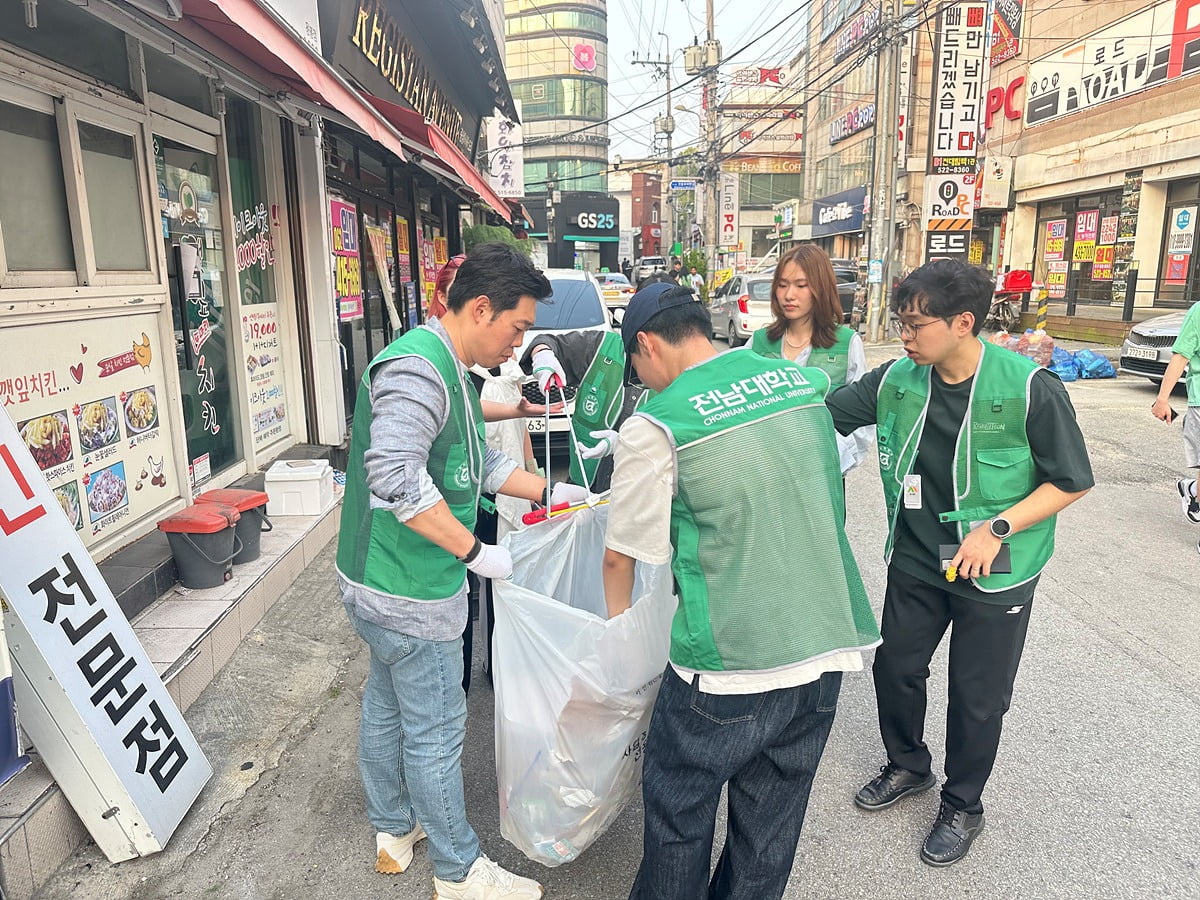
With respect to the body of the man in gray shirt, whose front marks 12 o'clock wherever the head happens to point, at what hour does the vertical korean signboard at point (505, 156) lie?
The vertical korean signboard is roughly at 9 o'clock from the man in gray shirt.

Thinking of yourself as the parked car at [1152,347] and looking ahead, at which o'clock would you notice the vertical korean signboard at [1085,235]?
The vertical korean signboard is roughly at 4 o'clock from the parked car.

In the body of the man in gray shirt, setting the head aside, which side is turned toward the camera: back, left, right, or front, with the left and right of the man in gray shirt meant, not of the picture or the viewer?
right

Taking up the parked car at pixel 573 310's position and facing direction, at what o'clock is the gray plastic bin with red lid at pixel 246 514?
The gray plastic bin with red lid is roughly at 1 o'clock from the parked car.

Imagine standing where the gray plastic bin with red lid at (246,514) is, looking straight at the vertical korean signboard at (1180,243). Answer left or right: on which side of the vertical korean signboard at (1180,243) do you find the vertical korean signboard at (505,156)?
left

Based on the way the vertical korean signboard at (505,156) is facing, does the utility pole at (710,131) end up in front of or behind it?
behind
